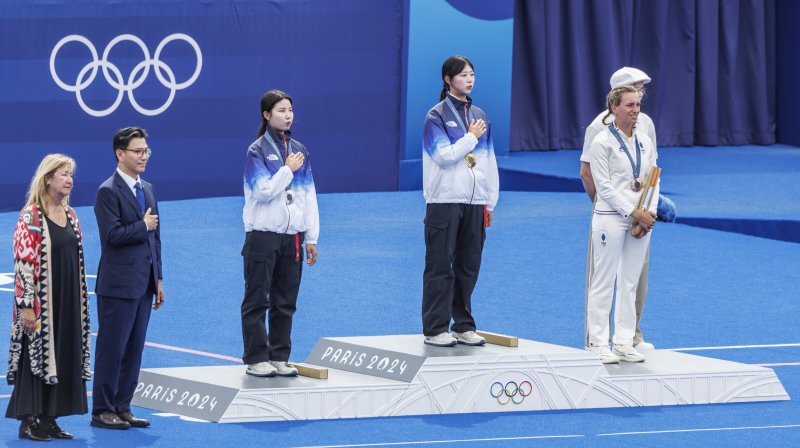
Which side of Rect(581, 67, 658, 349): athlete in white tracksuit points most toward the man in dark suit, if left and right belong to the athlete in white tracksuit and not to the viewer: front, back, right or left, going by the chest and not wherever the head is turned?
right

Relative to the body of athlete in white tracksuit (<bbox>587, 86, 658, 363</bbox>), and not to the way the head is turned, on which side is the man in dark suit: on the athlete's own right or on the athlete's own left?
on the athlete's own right

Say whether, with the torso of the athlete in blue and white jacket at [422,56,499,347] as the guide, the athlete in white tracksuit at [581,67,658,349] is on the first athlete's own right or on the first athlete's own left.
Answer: on the first athlete's own left

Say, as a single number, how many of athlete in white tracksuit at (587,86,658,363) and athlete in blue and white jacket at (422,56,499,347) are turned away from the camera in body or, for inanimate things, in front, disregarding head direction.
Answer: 0

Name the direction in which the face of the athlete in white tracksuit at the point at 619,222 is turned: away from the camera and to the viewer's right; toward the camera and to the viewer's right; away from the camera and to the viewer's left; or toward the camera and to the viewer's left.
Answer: toward the camera and to the viewer's right

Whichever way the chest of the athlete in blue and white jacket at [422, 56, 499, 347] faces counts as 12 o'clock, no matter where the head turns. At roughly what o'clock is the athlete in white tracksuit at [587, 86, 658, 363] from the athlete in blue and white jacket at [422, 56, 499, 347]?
the athlete in white tracksuit at [587, 86, 658, 363] is roughly at 10 o'clock from the athlete in blue and white jacket at [422, 56, 499, 347].

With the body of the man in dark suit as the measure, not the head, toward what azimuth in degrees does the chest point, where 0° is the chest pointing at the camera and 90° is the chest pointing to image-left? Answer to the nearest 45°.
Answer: approximately 315°

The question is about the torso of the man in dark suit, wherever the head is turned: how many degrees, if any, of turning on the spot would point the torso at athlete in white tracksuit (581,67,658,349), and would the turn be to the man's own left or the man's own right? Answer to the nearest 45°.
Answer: approximately 45° to the man's own left

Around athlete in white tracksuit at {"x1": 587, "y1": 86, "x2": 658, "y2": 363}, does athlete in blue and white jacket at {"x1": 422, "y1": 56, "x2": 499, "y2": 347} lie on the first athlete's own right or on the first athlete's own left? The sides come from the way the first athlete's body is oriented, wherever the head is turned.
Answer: on the first athlete's own right

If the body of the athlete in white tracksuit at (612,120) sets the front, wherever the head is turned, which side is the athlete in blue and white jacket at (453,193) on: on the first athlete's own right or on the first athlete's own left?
on the first athlete's own right

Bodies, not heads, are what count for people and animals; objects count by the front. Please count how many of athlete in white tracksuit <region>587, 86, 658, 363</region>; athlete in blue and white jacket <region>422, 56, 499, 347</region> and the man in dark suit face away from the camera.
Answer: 0

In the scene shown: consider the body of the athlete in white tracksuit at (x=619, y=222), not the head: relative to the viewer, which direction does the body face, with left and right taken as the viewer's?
facing the viewer and to the right of the viewer

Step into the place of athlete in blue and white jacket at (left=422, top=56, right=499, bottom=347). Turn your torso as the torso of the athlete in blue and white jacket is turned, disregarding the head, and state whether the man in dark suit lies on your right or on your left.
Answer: on your right
